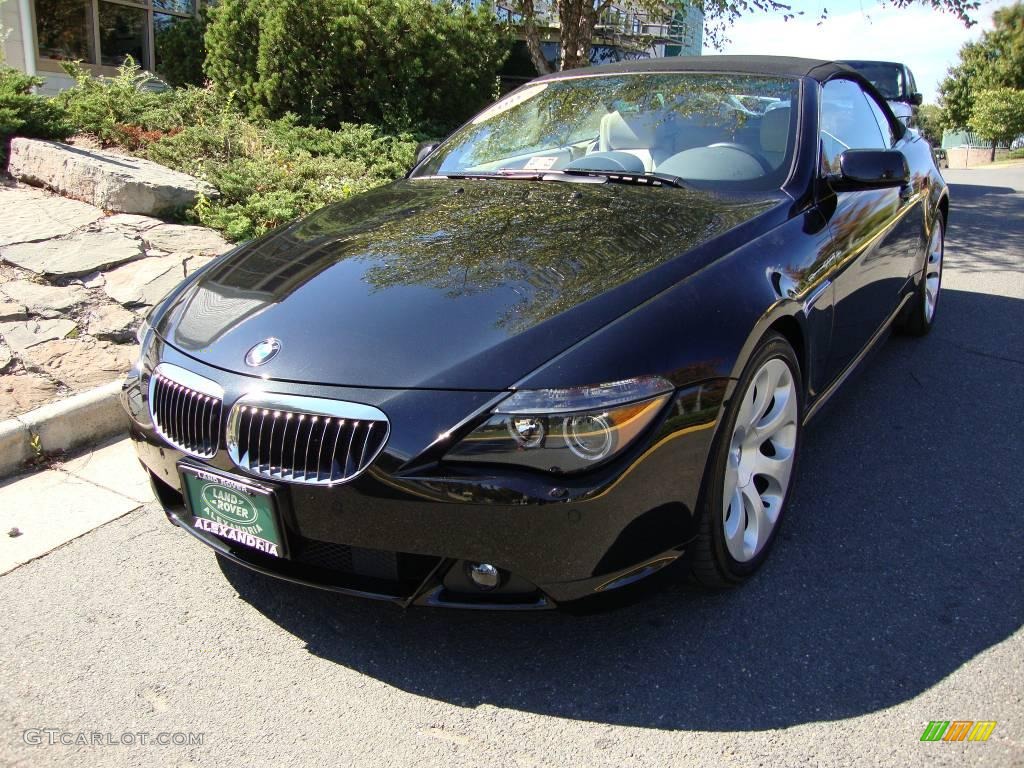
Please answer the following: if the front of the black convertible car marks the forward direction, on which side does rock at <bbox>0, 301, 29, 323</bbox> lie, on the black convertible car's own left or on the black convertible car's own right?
on the black convertible car's own right

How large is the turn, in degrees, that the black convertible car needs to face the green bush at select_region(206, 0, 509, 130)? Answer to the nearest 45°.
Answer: approximately 135° to its right

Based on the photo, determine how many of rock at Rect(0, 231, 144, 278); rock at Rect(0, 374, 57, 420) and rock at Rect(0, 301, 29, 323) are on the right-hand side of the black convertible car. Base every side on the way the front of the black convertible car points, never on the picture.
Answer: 3

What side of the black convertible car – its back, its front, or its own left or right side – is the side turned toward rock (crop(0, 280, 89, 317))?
right

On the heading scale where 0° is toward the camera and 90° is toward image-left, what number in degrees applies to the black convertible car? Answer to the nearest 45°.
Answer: approximately 45°

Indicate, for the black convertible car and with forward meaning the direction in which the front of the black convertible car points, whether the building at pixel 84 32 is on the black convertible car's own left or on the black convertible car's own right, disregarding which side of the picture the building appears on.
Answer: on the black convertible car's own right

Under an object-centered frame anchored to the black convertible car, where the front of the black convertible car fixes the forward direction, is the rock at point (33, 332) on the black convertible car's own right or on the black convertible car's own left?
on the black convertible car's own right

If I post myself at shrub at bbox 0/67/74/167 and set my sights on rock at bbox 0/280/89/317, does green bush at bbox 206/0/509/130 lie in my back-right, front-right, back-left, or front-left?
back-left

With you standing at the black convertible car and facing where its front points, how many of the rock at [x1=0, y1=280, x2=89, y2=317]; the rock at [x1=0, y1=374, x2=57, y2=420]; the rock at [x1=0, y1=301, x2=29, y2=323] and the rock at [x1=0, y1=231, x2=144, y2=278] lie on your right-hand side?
4

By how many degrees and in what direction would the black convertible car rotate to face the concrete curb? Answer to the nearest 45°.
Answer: approximately 90° to its right

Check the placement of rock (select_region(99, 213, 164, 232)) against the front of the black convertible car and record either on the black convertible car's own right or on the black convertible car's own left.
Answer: on the black convertible car's own right
